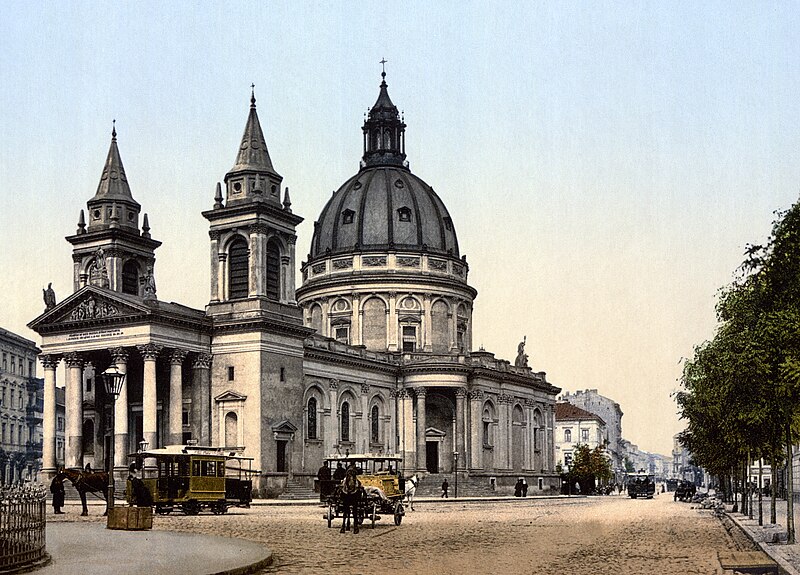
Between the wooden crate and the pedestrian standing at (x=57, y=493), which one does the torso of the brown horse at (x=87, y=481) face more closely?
the pedestrian standing

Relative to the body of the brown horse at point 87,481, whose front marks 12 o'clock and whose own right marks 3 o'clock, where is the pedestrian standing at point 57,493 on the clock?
The pedestrian standing is roughly at 1 o'clock from the brown horse.

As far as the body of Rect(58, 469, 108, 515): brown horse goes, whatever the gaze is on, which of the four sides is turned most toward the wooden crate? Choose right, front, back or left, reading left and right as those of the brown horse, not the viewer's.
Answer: left

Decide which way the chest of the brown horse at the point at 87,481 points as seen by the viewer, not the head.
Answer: to the viewer's left

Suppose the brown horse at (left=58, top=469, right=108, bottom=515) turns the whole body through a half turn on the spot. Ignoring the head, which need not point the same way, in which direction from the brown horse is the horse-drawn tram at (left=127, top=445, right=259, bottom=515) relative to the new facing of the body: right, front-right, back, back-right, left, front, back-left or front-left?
front-left
